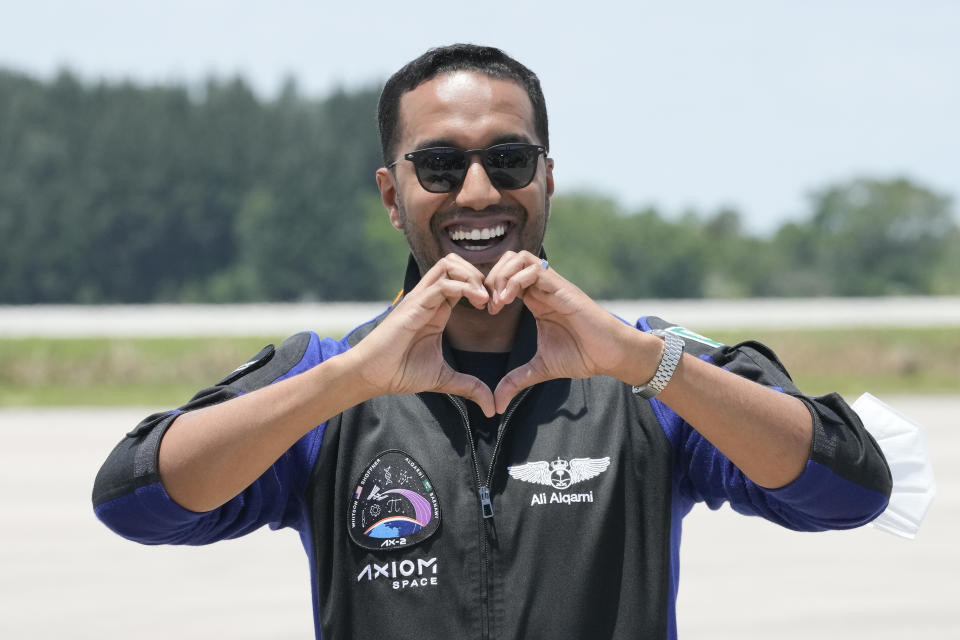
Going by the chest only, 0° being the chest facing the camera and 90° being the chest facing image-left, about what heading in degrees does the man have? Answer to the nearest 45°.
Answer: approximately 0°
